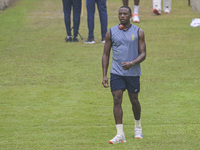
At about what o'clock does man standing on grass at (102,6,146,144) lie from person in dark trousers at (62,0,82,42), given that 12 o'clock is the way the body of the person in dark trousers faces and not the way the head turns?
The man standing on grass is roughly at 12 o'clock from the person in dark trousers.

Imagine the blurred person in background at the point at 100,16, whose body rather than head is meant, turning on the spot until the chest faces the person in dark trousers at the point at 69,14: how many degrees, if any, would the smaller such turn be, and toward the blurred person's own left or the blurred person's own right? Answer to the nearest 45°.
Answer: approximately 90° to the blurred person's own right

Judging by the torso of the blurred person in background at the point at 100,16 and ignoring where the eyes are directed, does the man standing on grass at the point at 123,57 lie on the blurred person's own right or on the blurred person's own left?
on the blurred person's own left

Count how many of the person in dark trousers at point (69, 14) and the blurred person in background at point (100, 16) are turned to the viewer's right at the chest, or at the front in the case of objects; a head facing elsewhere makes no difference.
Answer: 0

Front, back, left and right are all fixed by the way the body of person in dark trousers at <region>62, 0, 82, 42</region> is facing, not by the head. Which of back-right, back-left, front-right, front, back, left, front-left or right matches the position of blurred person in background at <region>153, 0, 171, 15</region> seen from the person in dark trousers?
back-left

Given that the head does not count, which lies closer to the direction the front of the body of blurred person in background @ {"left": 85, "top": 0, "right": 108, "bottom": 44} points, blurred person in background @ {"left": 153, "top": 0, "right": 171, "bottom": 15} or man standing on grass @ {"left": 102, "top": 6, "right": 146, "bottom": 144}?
the man standing on grass

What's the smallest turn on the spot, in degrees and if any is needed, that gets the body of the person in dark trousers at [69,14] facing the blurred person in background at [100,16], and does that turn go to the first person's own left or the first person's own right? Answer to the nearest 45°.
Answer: approximately 45° to the first person's own left

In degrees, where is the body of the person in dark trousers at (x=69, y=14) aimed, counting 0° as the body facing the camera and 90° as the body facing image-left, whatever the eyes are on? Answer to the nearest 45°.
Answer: approximately 0°
